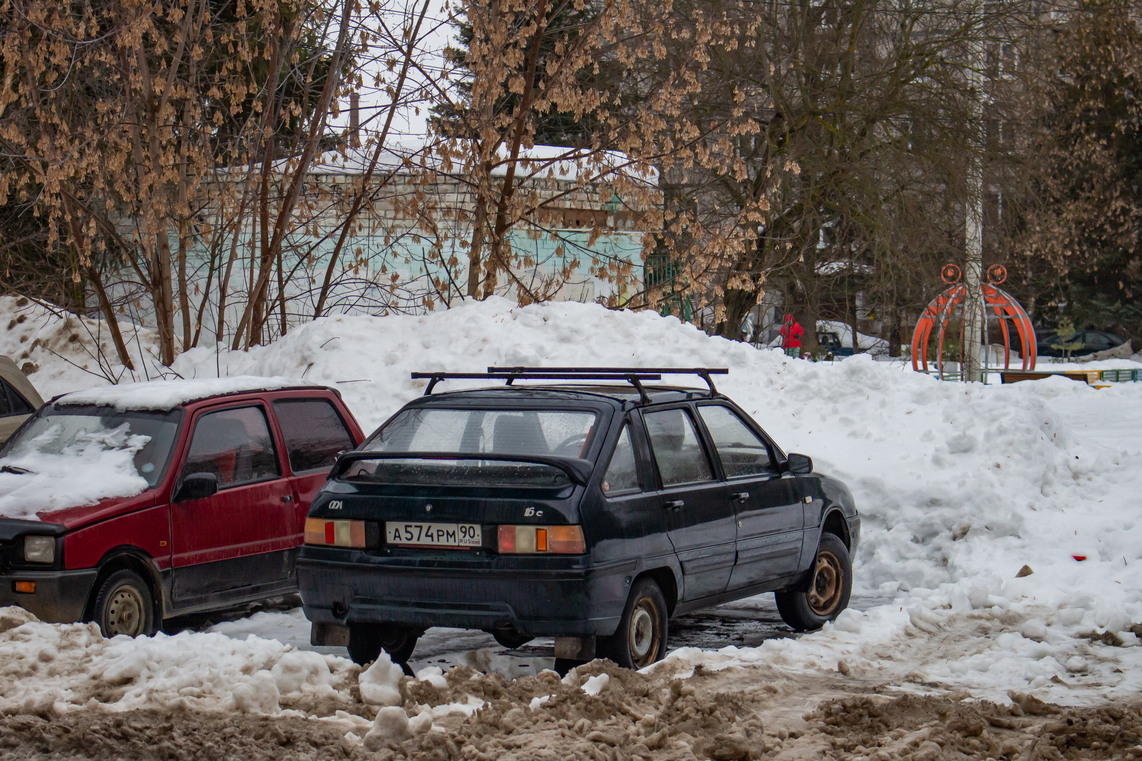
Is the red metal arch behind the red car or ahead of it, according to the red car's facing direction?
behind

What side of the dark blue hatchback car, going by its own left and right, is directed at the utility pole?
front

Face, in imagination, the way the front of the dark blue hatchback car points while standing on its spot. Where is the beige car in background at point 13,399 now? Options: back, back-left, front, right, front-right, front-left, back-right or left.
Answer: left

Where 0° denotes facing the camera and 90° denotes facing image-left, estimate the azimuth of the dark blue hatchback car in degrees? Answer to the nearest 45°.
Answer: approximately 225°

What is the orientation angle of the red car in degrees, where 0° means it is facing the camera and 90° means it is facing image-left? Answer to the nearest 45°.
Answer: approximately 45°

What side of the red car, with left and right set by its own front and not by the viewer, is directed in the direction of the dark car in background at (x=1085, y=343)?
back

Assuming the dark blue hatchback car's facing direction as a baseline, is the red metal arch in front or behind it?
in front

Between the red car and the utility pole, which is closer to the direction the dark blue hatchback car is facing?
the utility pole

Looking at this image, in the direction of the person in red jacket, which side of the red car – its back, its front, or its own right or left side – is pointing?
back

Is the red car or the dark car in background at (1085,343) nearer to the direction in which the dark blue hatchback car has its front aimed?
the dark car in background

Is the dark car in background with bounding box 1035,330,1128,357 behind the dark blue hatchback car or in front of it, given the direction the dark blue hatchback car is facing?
in front

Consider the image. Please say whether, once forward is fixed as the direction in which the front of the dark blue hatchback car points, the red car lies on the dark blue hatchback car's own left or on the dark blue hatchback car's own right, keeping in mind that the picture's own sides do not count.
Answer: on the dark blue hatchback car's own left

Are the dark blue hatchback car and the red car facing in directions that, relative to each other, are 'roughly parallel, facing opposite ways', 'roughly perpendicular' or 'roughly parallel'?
roughly parallel, facing opposite ways
